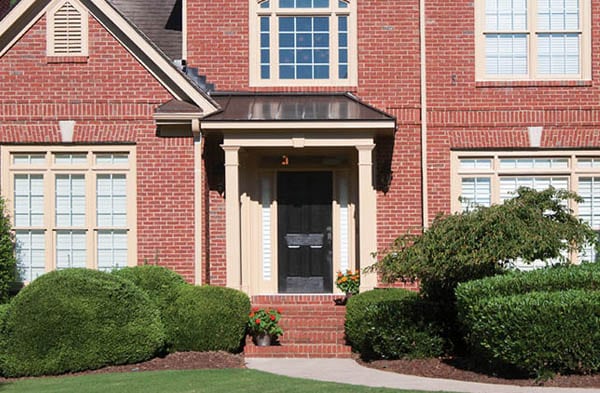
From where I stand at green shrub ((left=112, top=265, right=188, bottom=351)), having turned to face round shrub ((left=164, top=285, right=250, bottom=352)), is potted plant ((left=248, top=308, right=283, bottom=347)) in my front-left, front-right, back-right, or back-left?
front-left

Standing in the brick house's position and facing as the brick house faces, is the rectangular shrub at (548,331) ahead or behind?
ahead

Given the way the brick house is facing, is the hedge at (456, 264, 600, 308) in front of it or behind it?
in front

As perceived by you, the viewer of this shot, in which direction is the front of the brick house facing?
facing the viewer

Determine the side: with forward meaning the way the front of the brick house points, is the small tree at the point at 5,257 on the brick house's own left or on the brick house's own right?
on the brick house's own right
